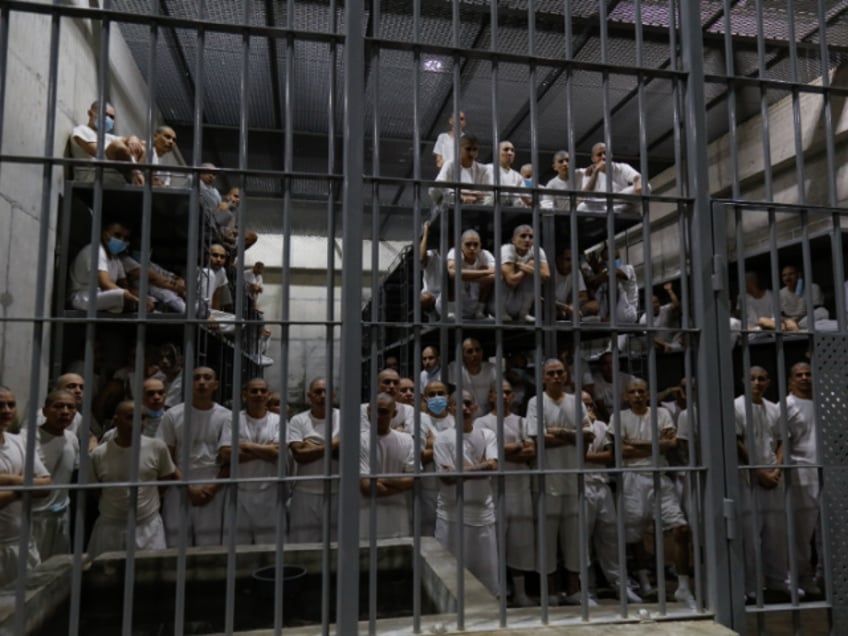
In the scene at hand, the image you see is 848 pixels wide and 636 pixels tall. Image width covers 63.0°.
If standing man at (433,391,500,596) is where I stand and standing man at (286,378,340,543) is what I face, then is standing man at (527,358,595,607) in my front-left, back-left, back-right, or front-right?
back-right

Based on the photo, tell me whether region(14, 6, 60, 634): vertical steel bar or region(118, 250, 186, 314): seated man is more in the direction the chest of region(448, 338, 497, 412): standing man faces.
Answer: the vertical steel bar

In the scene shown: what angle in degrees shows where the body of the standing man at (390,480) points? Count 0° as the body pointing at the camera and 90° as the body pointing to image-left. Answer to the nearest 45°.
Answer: approximately 0°

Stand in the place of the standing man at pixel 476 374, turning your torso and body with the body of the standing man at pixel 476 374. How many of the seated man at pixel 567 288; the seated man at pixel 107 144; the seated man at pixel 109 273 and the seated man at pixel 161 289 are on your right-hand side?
3

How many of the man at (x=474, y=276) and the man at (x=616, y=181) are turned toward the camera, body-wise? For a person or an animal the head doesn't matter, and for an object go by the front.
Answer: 2
